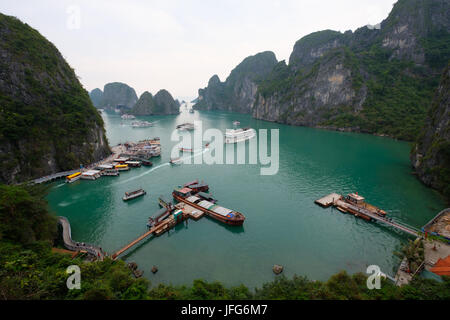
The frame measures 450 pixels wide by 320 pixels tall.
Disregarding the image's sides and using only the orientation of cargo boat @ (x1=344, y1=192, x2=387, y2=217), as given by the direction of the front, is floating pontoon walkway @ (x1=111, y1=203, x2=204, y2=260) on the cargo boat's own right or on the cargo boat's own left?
on the cargo boat's own right

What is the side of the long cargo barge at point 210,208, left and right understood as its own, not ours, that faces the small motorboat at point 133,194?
back

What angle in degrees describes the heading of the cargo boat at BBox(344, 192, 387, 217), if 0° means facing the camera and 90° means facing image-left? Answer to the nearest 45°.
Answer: approximately 315°

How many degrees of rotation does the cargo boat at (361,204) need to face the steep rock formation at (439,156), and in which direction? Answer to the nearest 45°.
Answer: approximately 90° to its left

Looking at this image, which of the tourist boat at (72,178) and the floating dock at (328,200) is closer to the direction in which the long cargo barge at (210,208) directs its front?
the floating dock

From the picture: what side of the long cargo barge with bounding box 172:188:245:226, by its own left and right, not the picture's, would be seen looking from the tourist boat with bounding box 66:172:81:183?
back

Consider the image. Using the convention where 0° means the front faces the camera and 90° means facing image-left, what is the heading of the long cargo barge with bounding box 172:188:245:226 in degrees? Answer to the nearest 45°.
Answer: approximately 315°

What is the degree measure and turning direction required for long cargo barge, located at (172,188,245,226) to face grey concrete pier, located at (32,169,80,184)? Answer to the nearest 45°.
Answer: approximately 180°
